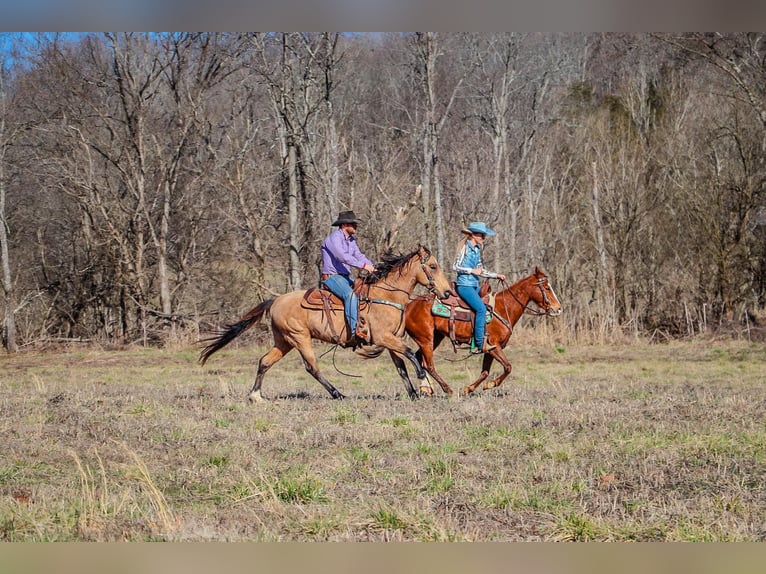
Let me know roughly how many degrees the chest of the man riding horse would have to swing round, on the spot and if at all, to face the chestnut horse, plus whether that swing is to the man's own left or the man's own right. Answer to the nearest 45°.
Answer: approximately 45° to the man's own left

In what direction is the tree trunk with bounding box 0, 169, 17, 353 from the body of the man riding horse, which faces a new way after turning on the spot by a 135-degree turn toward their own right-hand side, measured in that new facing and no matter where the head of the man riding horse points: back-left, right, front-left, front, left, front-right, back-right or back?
right

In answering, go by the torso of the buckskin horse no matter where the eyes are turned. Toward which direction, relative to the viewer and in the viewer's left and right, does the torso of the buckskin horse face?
facing to the right of the viewer

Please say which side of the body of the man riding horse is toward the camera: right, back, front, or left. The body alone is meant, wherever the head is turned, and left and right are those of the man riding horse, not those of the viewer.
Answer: right

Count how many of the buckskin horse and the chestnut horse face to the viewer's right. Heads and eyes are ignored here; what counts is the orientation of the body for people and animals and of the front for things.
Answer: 2

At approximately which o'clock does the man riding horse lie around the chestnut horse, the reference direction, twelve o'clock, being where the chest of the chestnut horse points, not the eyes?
The man riding horse is roughly at 5 o'clock from the chestnut horse.

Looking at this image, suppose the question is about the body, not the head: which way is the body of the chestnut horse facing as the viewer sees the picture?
to the viewer's right

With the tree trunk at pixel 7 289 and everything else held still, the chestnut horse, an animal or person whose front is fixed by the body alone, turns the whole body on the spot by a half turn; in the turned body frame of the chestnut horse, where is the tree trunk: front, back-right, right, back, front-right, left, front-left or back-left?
front-right

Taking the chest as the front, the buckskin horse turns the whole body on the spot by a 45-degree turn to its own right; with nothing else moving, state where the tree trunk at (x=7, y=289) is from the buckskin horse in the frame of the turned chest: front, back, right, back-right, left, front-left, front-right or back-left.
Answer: back
